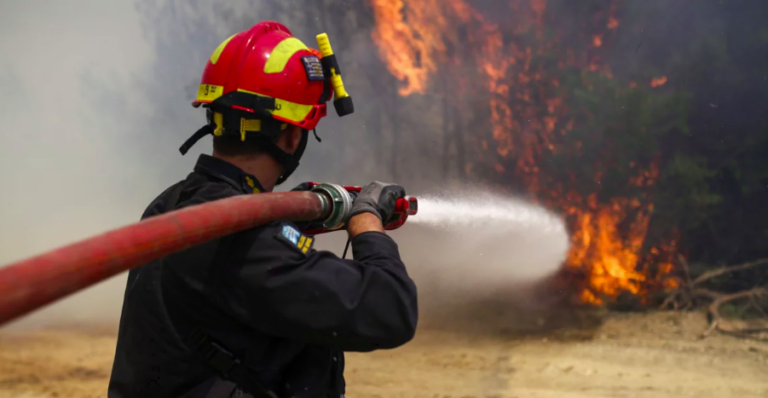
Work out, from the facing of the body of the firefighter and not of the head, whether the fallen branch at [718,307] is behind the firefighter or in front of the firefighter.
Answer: in front

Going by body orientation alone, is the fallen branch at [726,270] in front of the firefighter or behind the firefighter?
in front

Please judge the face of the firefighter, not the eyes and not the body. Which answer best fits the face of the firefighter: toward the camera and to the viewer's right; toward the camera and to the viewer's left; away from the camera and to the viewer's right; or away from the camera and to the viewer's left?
away from the camera and to the viewer's right

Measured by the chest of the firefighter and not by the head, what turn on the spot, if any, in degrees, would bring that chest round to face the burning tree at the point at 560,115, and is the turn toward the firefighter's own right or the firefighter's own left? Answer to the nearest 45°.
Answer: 0° — they already face it

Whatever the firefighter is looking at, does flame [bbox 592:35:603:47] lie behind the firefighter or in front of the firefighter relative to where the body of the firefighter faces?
in front

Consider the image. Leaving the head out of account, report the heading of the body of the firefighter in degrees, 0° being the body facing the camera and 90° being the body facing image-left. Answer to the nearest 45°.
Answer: approximately 225°
